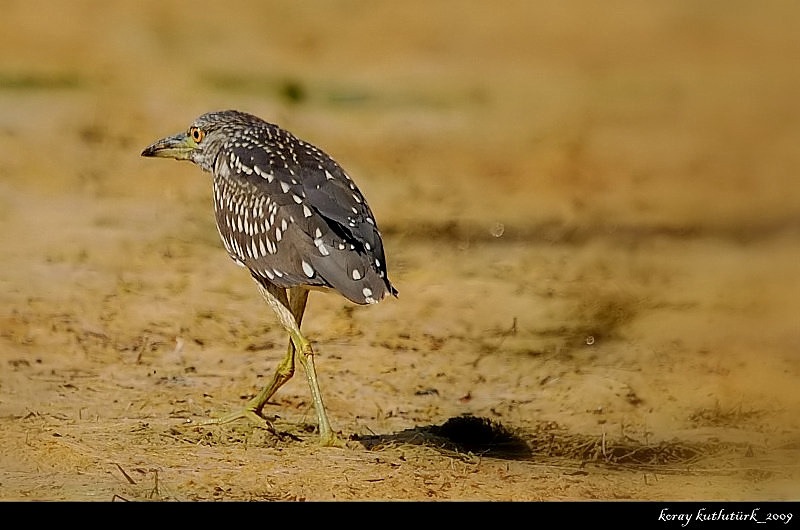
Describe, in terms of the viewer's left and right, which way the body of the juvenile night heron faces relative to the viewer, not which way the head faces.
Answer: facing away from the viewer and to the left of the viewer
